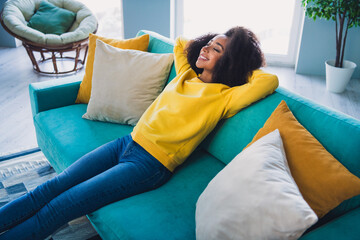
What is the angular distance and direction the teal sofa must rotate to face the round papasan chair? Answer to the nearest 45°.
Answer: approximately 90° to its right

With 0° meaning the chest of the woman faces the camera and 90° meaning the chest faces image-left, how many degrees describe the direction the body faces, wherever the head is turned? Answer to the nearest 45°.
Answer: approximately 45°

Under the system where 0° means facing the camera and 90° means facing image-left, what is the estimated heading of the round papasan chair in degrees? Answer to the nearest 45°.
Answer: approximately 0°

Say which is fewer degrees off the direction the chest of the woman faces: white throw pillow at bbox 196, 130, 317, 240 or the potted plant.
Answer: the white throw pillow
